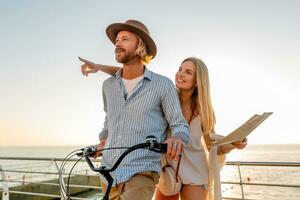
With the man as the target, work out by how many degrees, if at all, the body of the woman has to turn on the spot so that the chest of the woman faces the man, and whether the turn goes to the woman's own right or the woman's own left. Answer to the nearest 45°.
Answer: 0° — they already face them

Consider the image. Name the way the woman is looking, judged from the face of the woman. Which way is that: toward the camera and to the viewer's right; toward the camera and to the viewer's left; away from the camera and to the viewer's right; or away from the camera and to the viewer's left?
toward the camera and to the viewer's left

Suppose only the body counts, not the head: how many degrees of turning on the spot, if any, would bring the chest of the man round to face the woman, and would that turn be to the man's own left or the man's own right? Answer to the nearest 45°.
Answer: approximately 180°

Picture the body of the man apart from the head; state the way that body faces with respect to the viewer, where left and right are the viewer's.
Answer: facing the viewer and to the left of the viewer

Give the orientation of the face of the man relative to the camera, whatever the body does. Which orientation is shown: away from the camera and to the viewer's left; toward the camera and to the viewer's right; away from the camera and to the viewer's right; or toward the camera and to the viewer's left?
toward the camera and to the viewer's left

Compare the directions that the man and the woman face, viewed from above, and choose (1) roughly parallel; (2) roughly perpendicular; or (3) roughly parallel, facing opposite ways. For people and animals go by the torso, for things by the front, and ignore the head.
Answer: roughly parallel

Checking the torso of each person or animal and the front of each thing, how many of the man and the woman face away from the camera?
0
